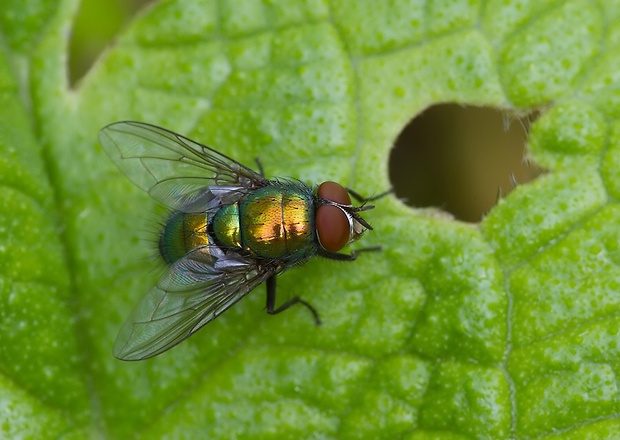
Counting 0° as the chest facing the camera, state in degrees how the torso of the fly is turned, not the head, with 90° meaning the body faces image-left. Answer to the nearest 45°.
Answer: approximately 270°
